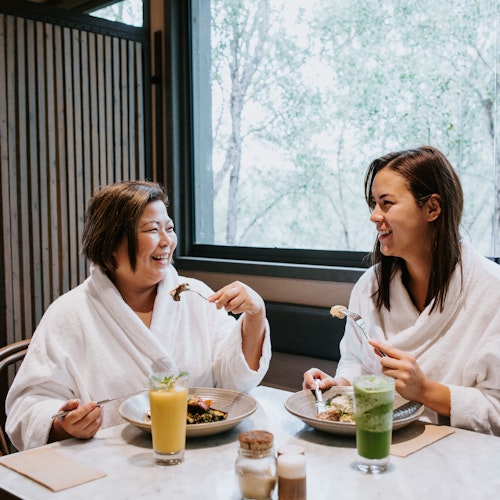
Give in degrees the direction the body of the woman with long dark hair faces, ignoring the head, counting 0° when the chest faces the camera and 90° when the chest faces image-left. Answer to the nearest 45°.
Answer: approximately 45°

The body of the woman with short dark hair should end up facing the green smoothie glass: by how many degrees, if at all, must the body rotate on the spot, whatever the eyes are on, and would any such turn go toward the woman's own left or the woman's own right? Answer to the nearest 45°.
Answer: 0° — they already face it

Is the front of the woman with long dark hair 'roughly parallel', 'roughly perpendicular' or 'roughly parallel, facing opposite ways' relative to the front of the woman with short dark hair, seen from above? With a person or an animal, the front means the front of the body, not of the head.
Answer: roughly perpendicular

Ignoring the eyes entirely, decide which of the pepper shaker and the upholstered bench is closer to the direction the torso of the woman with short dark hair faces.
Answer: the pepper shaker

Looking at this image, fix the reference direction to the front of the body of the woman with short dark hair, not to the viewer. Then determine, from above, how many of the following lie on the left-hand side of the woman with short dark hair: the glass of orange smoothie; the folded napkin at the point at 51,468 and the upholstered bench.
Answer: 1

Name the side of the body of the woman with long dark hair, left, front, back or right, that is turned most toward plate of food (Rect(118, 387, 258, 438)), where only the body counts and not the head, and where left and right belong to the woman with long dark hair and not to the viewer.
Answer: front

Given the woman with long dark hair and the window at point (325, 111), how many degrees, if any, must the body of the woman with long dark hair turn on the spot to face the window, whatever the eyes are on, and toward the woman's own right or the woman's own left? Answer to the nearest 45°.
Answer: approximately 135° to the woman's own right

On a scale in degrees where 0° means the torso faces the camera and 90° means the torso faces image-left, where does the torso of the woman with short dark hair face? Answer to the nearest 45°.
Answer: approximately 315°

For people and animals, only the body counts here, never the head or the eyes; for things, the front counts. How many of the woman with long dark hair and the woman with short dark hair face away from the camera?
0

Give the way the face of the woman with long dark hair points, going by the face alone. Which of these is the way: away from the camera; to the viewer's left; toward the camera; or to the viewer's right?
to the viewer's left

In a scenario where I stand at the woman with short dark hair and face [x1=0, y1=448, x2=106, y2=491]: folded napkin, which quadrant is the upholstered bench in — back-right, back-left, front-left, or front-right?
back-left

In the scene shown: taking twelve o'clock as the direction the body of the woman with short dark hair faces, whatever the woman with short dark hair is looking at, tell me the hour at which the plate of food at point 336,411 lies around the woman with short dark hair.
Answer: The plate of food is roughly at 12 o'clock from the woman with short dark hair.

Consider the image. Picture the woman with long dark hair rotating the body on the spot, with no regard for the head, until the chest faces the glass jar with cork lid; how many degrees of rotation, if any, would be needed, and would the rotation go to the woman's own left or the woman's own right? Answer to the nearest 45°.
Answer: approximately 45° to the woman's own left

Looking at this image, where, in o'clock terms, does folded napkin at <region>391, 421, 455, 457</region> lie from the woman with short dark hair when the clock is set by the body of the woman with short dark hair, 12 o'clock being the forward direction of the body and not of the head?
The folded napkin is roughly at 12 o'clock from the woman with short dark hair.
